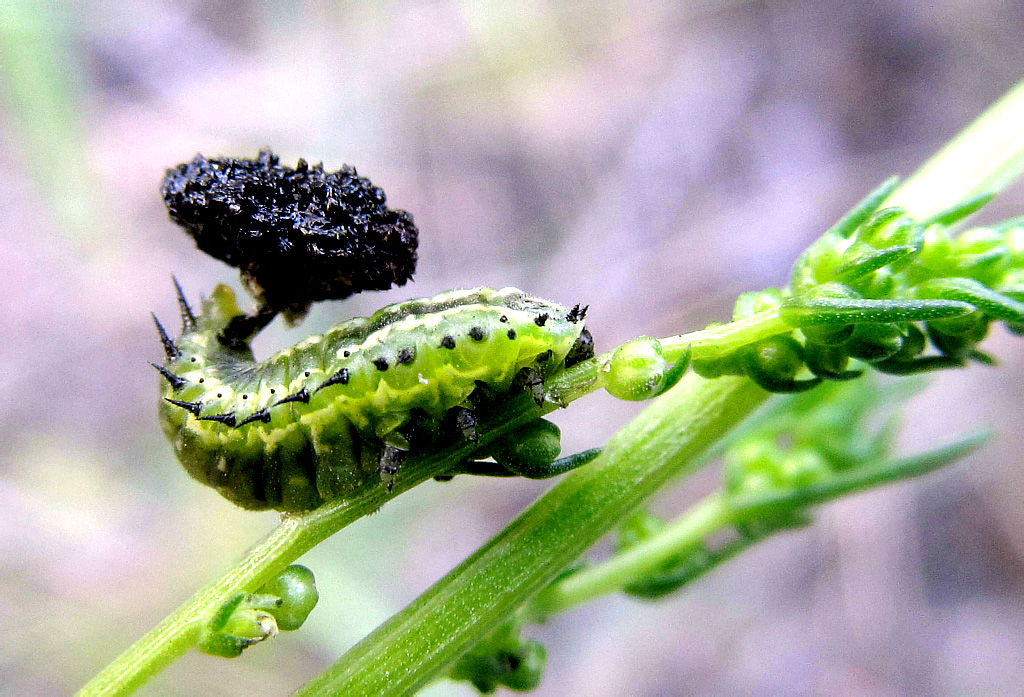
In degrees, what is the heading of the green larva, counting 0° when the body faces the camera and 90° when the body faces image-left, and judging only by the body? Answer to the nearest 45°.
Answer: approximately 270°
